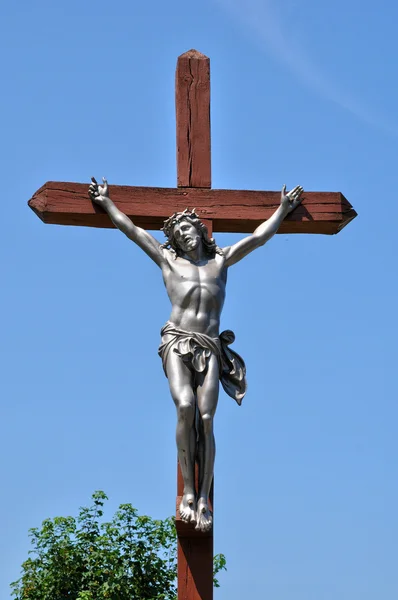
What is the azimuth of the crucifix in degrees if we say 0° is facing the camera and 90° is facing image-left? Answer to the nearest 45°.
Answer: approximately 0°
